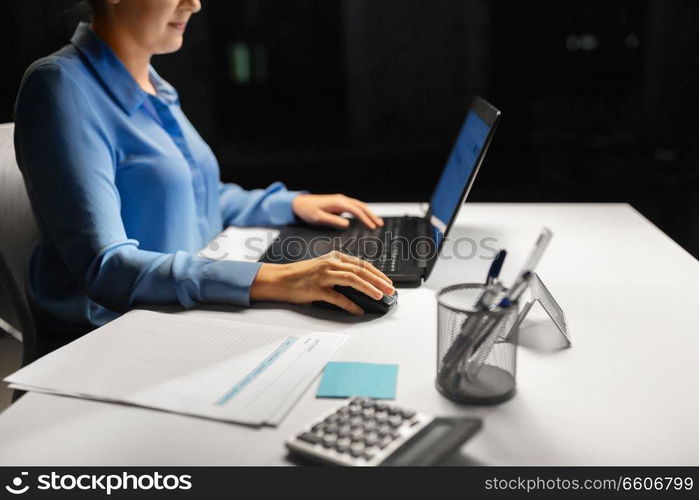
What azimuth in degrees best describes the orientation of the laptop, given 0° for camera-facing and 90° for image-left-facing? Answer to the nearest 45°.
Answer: approximately 90°

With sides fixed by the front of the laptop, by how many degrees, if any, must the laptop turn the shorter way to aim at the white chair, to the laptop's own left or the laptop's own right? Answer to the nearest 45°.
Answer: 0° — it already faces it

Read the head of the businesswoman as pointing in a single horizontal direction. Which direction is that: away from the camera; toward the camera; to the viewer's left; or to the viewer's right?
to the viewer's right

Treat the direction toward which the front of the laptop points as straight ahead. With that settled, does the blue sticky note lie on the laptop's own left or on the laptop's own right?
on the laptop's own left

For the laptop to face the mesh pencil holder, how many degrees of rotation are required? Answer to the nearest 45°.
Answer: approximately 90° to its left

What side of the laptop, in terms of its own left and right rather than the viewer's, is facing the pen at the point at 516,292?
left
